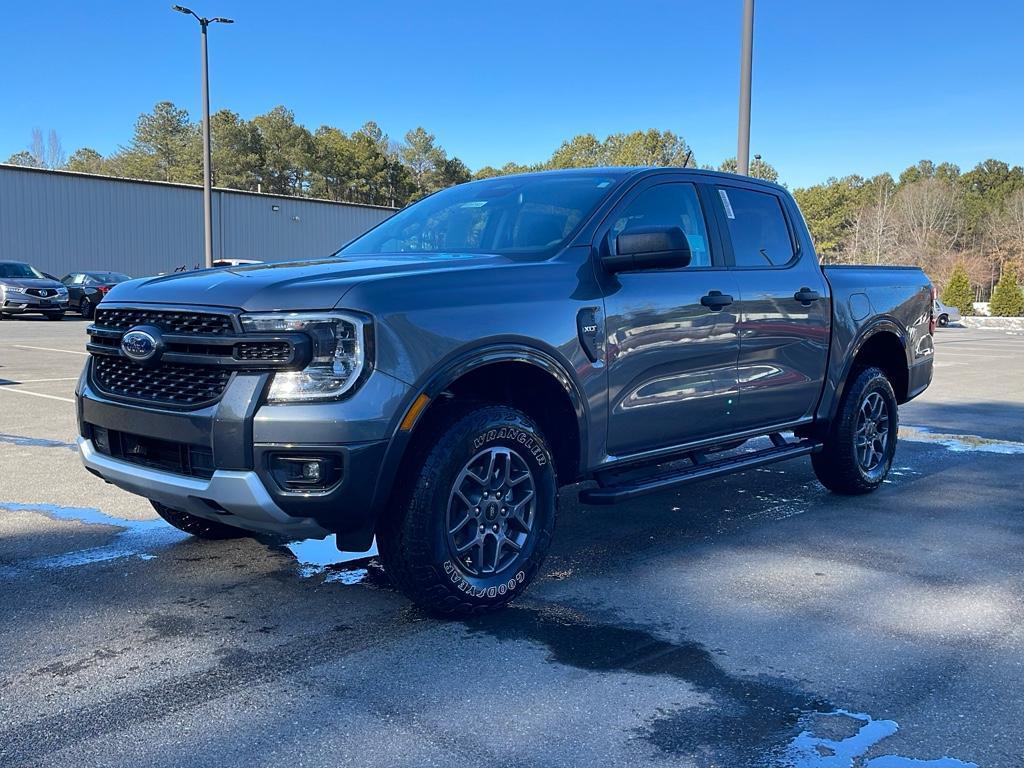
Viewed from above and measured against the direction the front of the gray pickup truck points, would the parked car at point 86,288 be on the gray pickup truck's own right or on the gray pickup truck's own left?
on the gray pickup truck's own right

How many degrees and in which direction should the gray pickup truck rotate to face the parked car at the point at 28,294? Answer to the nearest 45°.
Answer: approximately 90° to its right

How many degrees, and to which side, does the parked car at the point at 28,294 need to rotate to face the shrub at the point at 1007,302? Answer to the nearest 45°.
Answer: approximately 45° to its left

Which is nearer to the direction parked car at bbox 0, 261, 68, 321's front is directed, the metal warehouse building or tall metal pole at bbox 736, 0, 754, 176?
the tall metal pole

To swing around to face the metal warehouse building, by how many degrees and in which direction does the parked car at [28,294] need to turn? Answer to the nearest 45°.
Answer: approximately 135° to its left

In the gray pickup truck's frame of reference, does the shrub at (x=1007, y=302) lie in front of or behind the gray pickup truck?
behind

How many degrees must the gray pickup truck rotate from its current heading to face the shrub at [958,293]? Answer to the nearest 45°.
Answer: approximately 180°

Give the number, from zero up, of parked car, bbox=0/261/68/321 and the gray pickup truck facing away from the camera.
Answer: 0

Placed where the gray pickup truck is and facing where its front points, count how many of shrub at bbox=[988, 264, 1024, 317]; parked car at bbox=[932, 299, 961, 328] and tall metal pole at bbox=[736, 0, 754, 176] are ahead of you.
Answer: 0

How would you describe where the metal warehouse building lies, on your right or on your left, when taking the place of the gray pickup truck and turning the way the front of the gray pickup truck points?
on your right

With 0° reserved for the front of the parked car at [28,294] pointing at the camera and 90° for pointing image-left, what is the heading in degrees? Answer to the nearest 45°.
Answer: approximately 315°

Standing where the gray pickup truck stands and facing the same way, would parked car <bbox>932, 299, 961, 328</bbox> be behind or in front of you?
behind

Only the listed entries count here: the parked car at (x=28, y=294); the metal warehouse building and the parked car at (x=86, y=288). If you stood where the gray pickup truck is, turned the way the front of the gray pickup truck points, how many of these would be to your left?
0

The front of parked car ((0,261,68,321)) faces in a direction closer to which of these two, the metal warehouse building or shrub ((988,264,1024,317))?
the shrub
